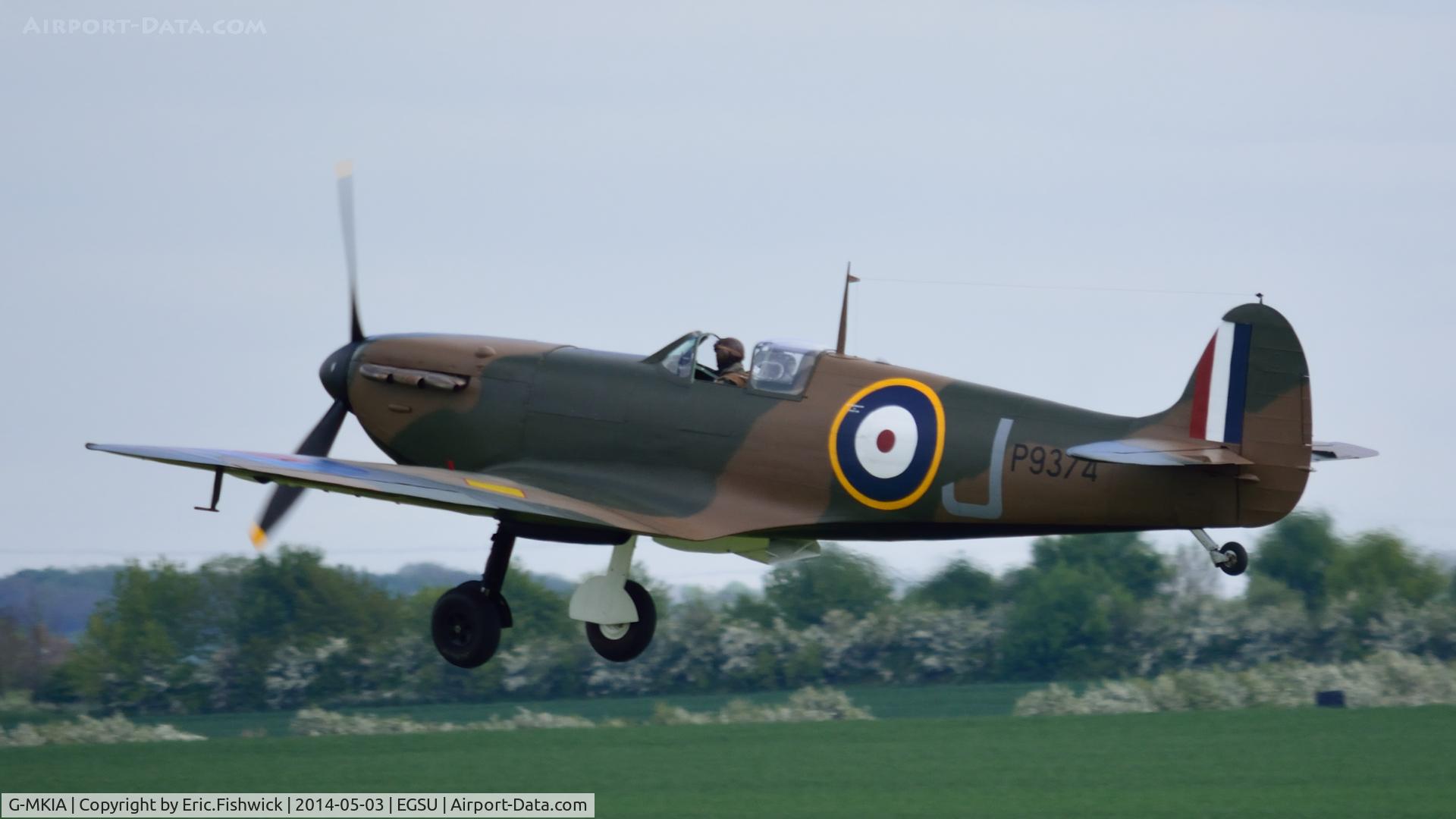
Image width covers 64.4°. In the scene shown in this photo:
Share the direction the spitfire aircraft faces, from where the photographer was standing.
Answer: facing away from the viewer and to the left of the viewer

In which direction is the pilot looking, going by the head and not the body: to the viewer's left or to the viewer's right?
to the viewer's left
